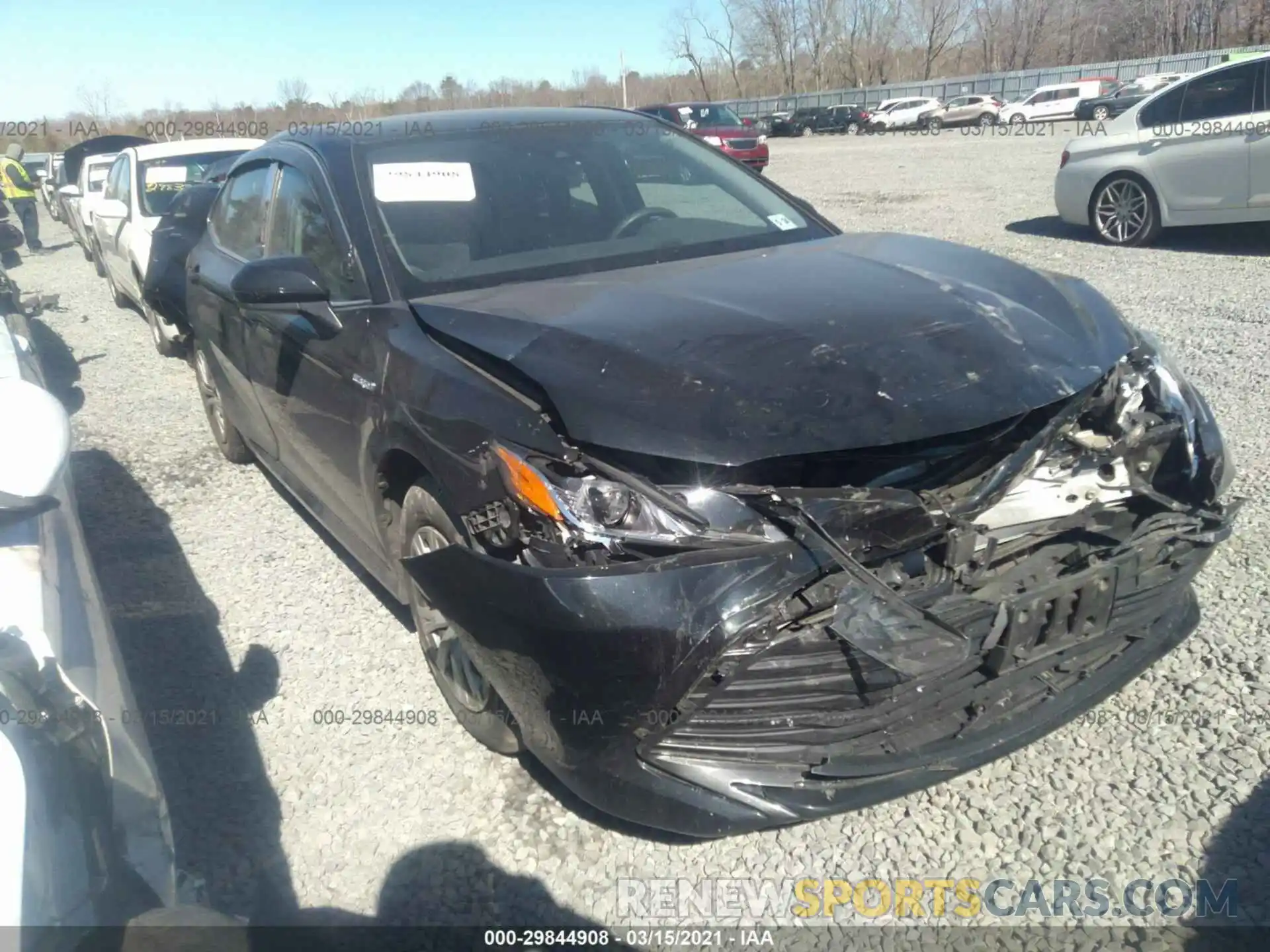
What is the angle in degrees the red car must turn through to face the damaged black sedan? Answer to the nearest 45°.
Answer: approximately 45° to its right

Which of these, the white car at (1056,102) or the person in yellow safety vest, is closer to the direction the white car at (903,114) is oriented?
the person in yellow safety vest

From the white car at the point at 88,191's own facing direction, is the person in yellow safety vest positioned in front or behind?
behind

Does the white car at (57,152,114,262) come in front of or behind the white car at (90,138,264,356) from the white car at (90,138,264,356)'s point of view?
behind

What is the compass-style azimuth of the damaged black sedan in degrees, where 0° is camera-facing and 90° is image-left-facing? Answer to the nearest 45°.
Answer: approximately 315°
